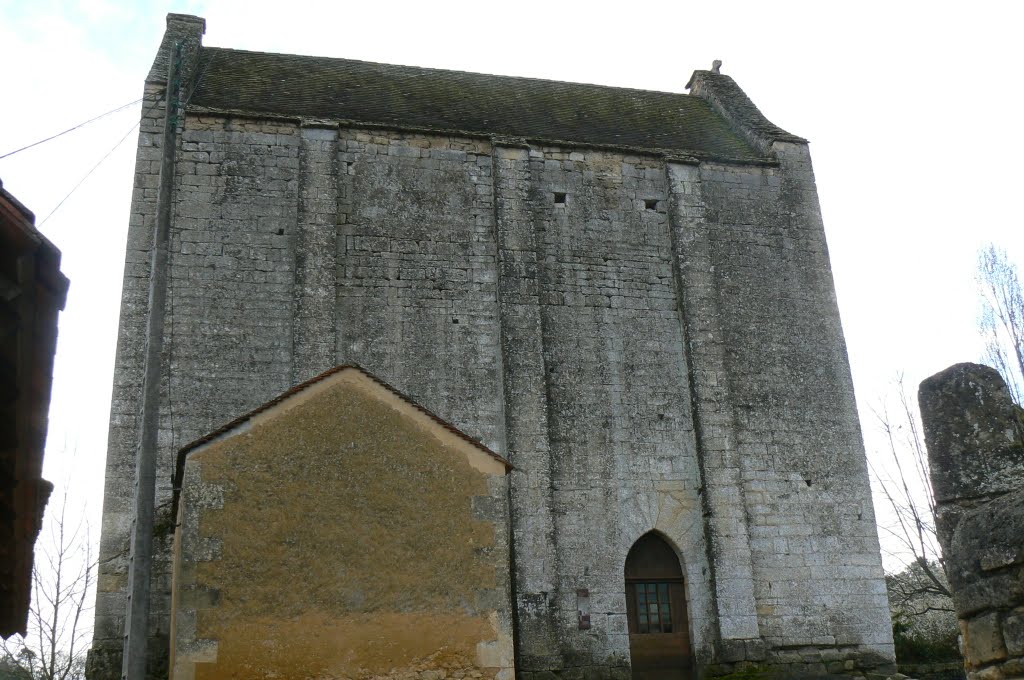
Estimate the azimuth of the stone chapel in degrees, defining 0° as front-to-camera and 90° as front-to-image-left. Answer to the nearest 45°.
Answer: approximately 0°
